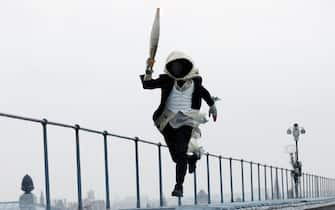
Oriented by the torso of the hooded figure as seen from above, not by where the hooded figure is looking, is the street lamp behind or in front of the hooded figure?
behind

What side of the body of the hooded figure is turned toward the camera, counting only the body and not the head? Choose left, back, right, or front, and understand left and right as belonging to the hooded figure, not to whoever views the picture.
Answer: front
